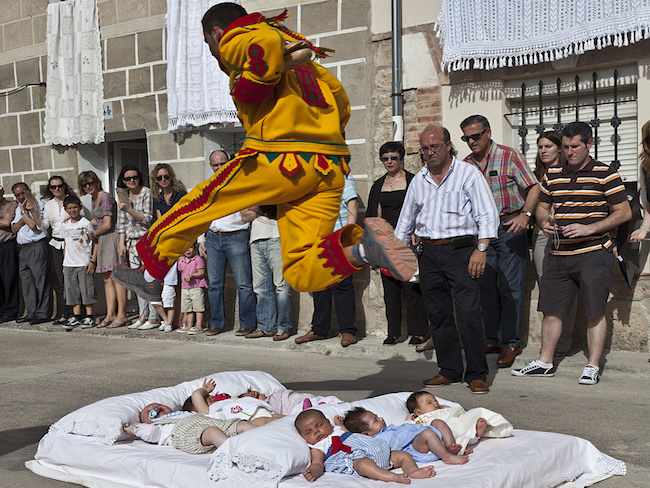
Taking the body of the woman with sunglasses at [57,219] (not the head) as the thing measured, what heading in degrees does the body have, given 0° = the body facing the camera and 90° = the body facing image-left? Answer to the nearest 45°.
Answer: approximately 0°

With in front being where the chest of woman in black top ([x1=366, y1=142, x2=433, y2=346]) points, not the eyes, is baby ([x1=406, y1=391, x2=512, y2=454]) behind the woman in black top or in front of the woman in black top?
in front

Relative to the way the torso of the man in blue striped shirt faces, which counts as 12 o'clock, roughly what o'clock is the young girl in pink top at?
The young girl in pink top is roughly at 3 o'clock from the man in blue striped shirt.

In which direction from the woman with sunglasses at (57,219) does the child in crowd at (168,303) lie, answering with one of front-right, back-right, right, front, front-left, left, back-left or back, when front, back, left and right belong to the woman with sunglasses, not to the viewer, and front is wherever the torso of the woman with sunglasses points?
front-left

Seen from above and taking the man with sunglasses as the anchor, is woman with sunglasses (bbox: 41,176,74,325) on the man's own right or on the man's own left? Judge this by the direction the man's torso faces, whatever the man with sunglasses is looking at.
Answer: on the man's own right

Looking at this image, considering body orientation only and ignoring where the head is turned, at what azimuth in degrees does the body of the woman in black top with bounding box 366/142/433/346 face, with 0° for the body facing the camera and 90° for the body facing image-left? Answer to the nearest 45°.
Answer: approximately 0°

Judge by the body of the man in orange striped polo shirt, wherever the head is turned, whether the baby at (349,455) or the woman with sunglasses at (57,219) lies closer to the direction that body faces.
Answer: the baby

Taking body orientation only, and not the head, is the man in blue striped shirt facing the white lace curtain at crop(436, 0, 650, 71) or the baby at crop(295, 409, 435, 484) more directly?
the baby

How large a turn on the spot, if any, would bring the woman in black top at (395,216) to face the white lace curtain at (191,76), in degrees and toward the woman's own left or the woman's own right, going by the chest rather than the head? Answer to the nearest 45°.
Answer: approximately 135° to the woman's own right

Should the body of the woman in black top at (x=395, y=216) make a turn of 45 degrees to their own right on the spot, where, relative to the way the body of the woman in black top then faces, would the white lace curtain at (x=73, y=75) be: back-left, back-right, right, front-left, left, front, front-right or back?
right

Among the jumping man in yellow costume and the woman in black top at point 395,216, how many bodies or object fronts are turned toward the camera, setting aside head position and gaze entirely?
1

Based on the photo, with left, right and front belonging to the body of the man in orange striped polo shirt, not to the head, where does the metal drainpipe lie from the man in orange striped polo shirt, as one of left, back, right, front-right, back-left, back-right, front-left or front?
right
